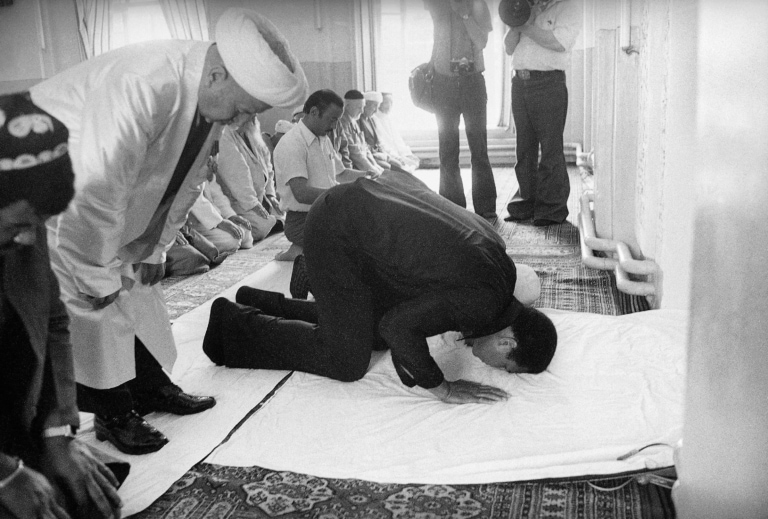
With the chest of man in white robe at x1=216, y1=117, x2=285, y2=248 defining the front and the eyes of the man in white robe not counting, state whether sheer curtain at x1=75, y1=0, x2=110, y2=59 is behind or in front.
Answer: behind

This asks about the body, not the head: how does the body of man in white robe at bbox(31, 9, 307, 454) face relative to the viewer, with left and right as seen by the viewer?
facing the viewer and to the right of the viewer

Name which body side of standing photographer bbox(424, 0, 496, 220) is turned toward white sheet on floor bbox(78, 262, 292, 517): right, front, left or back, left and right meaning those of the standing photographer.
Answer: front

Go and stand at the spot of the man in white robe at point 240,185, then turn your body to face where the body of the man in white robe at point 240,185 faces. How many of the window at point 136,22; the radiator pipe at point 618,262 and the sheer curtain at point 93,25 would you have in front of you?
1

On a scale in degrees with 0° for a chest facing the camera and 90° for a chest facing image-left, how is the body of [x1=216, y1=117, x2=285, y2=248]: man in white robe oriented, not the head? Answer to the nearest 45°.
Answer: approximately 315°

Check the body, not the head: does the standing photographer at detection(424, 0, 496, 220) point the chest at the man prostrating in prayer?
yes

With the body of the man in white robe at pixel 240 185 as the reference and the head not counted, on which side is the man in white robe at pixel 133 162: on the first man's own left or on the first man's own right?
on the first man's own right

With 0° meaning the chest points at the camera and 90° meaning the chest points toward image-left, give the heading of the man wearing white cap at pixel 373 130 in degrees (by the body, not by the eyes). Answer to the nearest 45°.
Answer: approximately 315°

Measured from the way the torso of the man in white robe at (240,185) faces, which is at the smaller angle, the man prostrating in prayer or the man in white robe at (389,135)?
the man prostrating in prayer

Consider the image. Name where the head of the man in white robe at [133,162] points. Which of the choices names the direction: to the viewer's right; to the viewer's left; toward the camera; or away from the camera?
to the viewer's right

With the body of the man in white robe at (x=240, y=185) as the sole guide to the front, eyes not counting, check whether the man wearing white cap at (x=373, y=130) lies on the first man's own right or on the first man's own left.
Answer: on the first man's own left

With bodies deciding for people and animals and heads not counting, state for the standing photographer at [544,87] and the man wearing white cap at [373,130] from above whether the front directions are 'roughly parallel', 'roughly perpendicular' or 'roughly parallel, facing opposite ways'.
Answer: roughly perpendicular

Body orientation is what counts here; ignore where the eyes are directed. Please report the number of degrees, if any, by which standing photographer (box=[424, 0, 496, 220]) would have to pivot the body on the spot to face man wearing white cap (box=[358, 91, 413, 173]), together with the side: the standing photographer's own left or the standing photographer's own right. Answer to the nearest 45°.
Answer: approximately 180°
